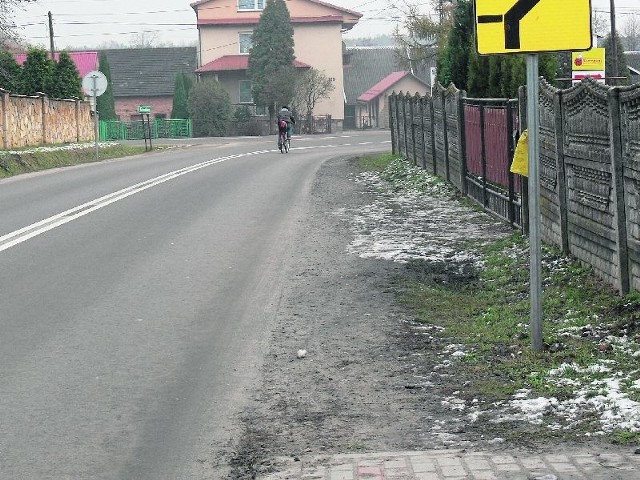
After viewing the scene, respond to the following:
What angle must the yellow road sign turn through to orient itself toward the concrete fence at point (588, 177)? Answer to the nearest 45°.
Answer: approximately 180°

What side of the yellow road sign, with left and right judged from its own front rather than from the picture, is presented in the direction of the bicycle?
back

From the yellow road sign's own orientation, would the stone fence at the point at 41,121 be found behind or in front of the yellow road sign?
behind

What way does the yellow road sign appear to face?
toward the camera

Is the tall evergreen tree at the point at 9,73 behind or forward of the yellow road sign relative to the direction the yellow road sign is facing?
behind
